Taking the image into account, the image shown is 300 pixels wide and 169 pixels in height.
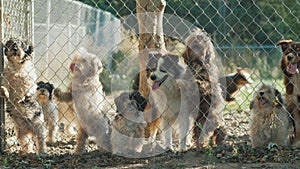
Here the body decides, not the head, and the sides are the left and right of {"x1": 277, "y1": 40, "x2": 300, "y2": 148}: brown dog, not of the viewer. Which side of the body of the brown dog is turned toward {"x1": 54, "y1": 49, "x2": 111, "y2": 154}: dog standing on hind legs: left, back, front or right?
right

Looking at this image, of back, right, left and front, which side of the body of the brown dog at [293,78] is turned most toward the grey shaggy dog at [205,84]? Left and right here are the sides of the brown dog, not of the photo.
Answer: right

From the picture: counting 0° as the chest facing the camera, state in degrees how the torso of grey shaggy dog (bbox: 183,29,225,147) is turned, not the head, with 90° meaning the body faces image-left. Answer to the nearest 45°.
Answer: approximately 45°

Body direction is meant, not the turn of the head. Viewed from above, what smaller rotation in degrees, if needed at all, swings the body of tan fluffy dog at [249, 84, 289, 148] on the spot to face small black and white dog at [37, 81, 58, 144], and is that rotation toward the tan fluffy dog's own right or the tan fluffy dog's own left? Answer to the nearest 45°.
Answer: approximately 45° to the tan fluffy dog's own right

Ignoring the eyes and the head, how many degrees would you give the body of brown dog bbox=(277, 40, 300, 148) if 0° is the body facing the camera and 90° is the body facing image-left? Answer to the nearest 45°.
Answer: approximately 0°

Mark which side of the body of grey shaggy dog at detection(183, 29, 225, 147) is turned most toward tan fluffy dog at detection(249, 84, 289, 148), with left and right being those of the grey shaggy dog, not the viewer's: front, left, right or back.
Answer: left

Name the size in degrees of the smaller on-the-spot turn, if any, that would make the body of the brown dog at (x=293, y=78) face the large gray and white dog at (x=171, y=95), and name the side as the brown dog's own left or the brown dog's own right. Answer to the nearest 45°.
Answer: approximately 90° to the brown dog's own right

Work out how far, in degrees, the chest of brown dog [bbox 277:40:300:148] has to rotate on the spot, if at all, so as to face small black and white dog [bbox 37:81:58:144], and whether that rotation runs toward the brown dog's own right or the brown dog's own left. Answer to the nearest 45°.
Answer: approximately 90° to the brown dog's own right

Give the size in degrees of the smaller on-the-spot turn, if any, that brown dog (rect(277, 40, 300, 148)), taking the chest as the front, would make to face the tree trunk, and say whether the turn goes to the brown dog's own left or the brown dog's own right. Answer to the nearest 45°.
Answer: approximately 90° to the brown dog's own right

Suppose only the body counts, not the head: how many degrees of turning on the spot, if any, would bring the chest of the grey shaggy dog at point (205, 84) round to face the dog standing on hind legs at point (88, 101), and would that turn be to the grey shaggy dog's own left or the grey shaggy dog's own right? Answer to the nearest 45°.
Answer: approximately 45° to the grey shaggy dog's own right

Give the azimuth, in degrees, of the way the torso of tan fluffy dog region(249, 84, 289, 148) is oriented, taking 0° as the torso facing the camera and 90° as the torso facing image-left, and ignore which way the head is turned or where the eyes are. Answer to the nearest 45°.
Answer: approximately 45°

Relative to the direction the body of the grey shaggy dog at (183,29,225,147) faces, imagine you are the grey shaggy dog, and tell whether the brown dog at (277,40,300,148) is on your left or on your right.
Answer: on your left
